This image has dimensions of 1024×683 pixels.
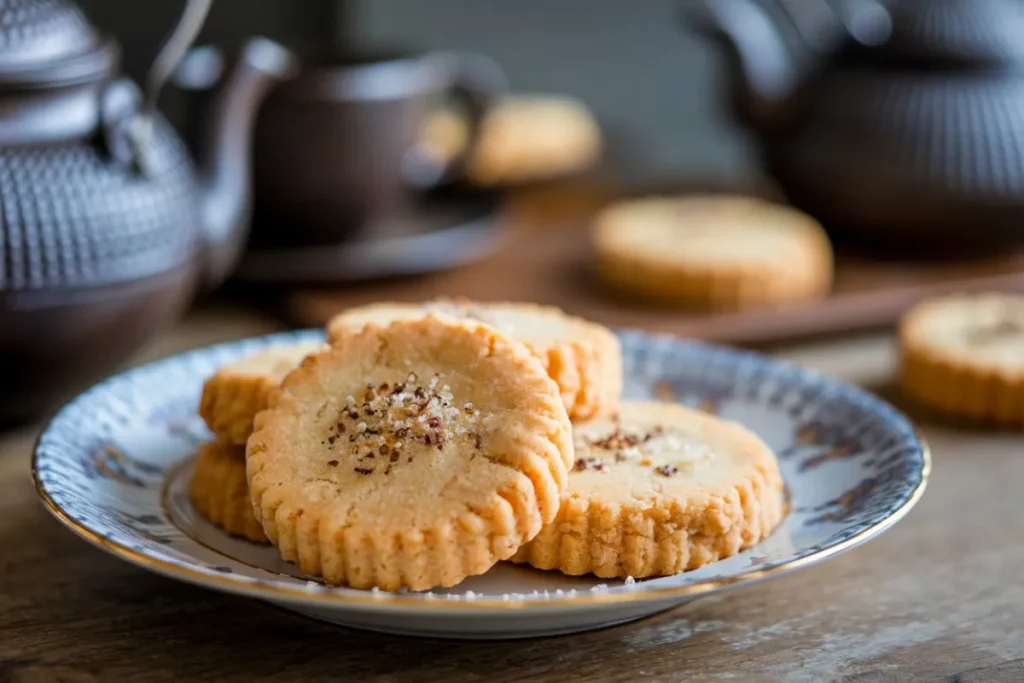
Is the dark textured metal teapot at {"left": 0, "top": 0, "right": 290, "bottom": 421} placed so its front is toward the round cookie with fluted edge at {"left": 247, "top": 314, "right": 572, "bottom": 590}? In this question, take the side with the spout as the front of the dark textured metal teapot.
no

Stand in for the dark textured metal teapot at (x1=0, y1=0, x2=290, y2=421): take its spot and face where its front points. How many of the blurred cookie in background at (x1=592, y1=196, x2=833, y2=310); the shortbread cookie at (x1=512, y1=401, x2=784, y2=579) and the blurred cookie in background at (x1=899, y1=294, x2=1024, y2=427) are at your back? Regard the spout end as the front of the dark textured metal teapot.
0

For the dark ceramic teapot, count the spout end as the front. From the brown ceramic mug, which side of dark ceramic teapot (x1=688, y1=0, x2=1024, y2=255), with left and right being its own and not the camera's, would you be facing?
front

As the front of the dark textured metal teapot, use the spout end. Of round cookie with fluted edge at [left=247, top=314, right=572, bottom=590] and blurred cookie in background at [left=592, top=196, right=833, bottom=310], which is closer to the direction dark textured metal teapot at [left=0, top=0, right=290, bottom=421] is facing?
the blurred cookie in background

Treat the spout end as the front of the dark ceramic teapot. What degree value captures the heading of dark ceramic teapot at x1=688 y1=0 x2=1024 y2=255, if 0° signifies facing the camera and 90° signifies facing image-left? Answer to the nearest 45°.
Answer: approximately 90°

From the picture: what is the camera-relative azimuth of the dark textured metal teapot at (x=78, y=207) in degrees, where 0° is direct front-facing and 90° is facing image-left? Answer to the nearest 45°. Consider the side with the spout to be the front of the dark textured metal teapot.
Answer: approximately 270°

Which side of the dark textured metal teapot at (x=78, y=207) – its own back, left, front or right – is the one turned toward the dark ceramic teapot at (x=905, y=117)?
front

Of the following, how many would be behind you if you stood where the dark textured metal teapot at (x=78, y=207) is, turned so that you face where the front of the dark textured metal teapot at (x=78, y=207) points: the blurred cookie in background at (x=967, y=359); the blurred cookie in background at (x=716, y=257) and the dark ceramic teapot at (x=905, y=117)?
0

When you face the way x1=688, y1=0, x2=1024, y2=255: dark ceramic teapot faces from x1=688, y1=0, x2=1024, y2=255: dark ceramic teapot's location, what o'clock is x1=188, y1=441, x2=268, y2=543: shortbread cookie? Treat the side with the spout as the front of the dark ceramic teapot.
The shortbread cookie is roughly at 10 o'clock from the dark ceramic teapot.

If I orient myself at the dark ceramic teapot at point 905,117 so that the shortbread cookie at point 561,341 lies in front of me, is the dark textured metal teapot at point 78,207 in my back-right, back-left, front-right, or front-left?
front-right

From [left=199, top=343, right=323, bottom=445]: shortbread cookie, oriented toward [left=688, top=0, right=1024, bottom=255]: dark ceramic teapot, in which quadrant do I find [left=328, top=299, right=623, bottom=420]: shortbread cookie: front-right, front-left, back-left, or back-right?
front-right

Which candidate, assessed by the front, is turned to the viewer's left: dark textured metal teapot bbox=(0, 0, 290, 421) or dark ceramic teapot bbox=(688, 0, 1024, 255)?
dark ceramic teapot bbox=(688, 0, 1024, 255)

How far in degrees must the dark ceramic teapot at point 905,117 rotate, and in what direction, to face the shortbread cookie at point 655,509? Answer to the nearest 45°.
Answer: approximately 90° to its left

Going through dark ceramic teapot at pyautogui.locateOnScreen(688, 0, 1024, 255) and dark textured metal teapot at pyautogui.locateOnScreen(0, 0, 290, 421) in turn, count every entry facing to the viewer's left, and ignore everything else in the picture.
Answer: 1

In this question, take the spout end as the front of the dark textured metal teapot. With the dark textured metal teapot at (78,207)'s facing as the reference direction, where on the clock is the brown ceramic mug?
The brown ceramic mug is roughly at 10 o'clock from the dark textured metal teapot.
